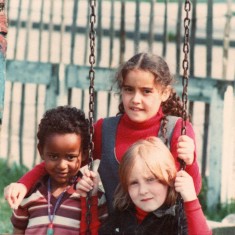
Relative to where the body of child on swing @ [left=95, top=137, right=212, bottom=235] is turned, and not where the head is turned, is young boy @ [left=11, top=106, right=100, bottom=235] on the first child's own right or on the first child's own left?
on the first child's own right

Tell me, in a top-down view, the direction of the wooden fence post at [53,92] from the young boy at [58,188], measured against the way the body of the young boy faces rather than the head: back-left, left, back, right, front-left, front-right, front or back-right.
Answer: back

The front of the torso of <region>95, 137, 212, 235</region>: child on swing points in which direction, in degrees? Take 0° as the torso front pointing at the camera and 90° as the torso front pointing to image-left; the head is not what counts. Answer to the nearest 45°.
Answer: approximately 0°

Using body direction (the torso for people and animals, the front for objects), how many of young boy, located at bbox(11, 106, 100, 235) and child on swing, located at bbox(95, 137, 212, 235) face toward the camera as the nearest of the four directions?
2

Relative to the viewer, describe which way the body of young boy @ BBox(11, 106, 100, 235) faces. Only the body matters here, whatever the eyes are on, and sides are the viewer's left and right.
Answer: facing the viewer

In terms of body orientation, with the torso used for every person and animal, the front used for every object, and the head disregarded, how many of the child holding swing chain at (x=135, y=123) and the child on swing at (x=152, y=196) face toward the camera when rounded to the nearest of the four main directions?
2
